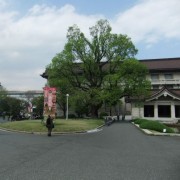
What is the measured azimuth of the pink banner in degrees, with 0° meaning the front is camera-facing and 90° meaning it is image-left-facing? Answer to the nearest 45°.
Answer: approximately 0°

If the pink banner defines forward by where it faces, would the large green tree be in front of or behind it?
behind
